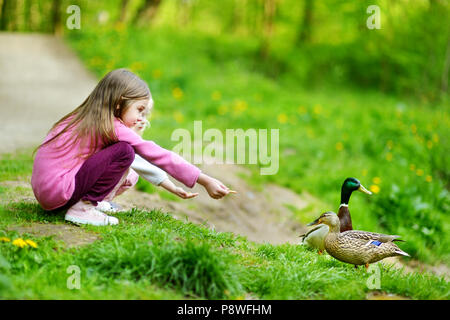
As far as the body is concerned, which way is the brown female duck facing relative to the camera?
to the viewer's left

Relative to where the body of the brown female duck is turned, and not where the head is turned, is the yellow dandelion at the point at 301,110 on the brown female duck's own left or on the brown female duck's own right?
on the brown female duck's own right

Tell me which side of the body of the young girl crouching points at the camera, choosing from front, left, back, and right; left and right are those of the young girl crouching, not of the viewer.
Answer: right

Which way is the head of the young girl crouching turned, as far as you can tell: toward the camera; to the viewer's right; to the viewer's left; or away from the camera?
to the viewer's right

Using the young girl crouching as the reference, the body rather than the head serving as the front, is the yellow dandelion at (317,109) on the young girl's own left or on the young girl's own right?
on the young girl's own left
